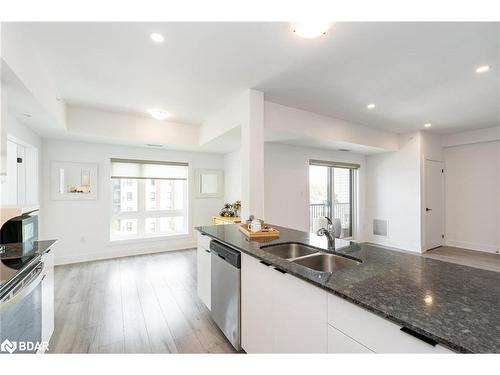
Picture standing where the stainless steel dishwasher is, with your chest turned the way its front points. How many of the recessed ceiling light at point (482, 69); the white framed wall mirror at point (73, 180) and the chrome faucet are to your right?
1

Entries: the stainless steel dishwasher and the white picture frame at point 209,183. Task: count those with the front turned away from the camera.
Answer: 0

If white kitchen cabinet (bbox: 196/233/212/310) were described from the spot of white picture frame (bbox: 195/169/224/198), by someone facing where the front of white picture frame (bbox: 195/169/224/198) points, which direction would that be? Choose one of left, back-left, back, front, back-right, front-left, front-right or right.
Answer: front

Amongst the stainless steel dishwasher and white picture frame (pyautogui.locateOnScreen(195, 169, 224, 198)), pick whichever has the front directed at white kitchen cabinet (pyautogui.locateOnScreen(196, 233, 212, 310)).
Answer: the white picture frame

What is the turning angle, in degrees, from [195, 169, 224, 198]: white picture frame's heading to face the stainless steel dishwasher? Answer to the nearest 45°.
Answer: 0° — it already faces it

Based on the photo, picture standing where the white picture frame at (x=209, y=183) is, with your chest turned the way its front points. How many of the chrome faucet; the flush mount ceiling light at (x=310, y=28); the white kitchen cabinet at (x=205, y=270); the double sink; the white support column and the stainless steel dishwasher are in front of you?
6

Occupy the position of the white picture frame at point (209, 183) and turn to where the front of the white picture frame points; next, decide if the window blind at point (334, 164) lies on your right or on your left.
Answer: on your left

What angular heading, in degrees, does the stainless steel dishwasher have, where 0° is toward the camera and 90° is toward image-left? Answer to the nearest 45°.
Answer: approximately 45°

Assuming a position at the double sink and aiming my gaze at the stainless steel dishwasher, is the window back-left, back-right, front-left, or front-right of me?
front-right

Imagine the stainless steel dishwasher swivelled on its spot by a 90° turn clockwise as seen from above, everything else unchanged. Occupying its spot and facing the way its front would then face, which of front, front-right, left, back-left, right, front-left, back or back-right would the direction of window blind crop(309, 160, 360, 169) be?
right

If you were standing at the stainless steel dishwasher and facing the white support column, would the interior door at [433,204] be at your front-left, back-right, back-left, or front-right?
front-right

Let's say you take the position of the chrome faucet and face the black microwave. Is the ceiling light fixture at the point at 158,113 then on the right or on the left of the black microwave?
right

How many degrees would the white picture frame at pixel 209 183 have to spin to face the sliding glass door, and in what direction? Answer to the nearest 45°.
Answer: approximately 90° to its left

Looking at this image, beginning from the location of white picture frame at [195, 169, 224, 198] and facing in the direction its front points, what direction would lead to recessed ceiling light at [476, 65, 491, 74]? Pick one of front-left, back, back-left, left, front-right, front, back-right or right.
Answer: front-left

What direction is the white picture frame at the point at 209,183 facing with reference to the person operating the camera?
facing the viewer

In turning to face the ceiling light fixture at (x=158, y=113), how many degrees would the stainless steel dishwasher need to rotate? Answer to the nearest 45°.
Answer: approximately 90° to its right

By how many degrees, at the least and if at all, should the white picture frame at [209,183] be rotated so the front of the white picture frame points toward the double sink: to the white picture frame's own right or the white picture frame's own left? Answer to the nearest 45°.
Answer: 0° — it already faces it
